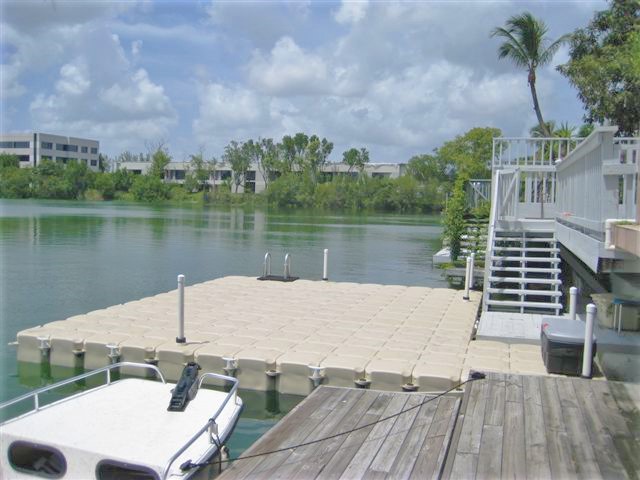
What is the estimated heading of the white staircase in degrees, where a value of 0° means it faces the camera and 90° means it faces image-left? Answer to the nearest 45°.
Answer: approximately 0°

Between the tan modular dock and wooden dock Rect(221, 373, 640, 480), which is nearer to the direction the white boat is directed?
the tan modular dock

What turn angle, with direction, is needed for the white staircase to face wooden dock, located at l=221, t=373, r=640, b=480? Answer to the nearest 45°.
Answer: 0° — it already faces it

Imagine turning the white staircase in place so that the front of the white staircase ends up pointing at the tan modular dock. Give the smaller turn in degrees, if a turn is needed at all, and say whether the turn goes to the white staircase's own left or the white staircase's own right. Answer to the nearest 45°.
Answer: approximately 45° to the white staircase's own right

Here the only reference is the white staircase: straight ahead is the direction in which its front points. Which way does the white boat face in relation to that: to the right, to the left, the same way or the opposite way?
the opposite way

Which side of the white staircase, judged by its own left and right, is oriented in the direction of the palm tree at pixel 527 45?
back

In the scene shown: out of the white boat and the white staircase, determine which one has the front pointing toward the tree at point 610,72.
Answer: the white boat

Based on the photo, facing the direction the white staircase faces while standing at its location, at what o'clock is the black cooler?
The black cooler is roughly at 12 o'clock from the white staircase.

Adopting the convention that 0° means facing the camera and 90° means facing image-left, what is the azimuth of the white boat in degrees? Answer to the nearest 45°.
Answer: approximately 225°

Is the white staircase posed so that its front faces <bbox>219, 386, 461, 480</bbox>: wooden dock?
yes

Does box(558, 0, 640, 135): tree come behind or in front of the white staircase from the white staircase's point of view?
behind

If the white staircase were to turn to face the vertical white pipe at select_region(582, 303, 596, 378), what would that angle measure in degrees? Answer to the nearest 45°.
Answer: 0° — it already faces it
